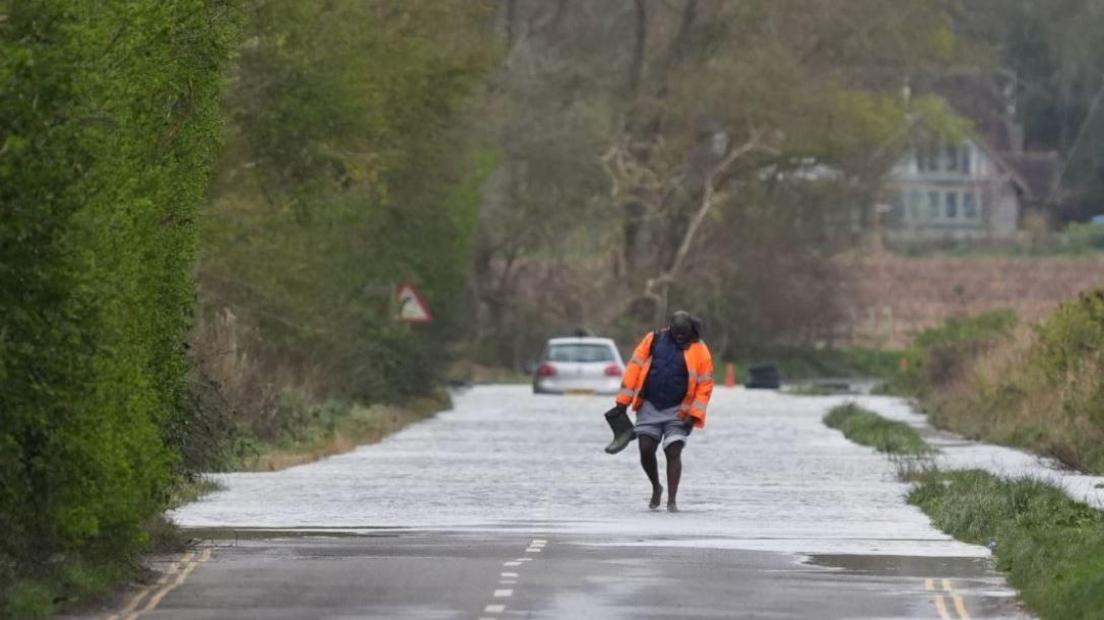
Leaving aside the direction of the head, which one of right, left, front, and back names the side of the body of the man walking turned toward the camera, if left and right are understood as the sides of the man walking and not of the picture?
front

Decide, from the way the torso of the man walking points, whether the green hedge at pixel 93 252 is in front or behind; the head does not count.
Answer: in front
